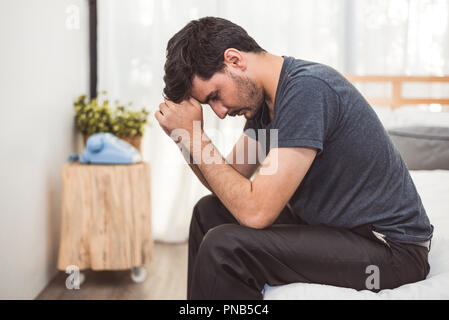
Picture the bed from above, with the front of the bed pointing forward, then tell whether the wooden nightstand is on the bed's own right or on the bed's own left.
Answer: on the bed's own right

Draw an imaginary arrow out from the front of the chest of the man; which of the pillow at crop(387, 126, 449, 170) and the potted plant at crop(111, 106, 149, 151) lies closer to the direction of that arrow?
the potted plant

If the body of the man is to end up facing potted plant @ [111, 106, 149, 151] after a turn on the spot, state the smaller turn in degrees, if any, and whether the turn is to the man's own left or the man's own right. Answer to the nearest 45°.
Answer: approximately 45° to the man's own right

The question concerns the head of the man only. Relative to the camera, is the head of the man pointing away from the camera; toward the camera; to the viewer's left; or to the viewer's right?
to the viewer's left

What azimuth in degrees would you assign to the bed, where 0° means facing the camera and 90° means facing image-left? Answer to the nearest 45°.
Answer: approximately 0°

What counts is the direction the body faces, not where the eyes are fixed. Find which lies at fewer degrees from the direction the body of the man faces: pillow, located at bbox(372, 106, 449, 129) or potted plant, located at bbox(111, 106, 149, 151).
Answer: the potted plant

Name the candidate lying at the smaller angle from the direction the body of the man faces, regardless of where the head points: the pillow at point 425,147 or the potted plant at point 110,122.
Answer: the potted plant

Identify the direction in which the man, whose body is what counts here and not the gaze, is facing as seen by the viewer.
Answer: to the viewer's left
